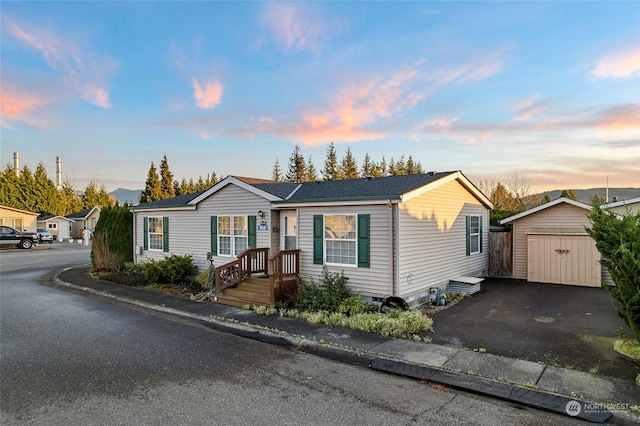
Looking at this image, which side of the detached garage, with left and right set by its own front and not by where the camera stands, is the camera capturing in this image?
front

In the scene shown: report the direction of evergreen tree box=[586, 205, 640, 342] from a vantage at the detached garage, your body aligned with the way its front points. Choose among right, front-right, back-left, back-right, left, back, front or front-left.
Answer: front

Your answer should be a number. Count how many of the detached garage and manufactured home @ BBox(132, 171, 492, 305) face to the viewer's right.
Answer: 0

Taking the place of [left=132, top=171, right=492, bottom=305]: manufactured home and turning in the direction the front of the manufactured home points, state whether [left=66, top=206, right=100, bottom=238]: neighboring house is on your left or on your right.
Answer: on your right

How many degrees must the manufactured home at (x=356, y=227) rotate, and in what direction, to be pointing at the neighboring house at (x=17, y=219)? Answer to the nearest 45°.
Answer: approximately 90° to its right

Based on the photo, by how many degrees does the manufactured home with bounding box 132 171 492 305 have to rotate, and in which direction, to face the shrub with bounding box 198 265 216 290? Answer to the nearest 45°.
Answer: approximately 45° to its right

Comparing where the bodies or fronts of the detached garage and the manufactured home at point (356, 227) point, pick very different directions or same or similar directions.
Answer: same or similar directions

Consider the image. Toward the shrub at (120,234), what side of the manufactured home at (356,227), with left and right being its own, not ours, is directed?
right

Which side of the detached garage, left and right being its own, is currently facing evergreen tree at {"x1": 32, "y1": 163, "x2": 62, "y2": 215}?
right

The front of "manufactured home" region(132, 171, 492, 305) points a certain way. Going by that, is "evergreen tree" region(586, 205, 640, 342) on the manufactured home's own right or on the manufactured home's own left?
on the manufactured home's own left

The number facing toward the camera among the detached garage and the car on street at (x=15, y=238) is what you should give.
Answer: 1
